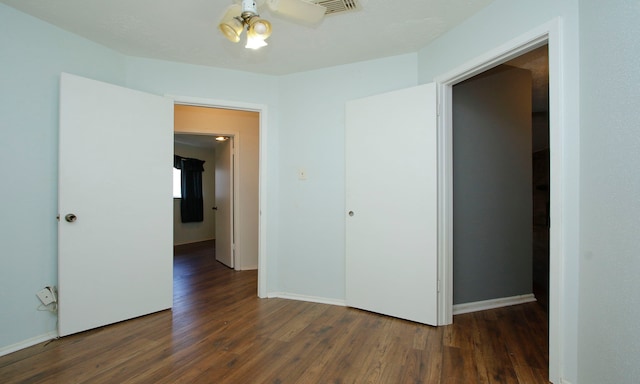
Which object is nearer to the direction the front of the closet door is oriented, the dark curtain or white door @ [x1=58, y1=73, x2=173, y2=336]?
the white door

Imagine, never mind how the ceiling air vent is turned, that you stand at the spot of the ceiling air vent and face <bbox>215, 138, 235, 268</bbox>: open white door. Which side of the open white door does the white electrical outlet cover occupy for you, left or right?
left

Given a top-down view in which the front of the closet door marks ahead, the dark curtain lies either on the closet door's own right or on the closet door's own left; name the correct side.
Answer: on the closet door's own right

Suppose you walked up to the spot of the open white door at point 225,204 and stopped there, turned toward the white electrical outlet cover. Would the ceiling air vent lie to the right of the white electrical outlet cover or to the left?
left
